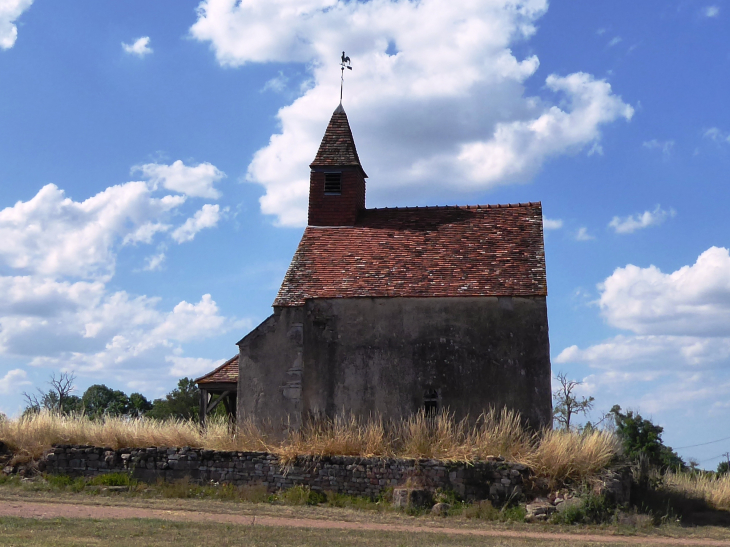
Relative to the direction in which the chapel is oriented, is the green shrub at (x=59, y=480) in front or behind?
in front

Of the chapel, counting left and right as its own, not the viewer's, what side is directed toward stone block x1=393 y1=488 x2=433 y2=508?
left

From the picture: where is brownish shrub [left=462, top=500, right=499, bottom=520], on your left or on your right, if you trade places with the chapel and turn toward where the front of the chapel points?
on your left

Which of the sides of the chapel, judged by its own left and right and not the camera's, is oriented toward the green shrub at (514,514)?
left

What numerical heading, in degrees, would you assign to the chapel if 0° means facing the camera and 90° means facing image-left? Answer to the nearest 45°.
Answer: approximately 90°

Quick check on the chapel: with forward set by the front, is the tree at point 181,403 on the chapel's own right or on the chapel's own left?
on the chapel's own right
